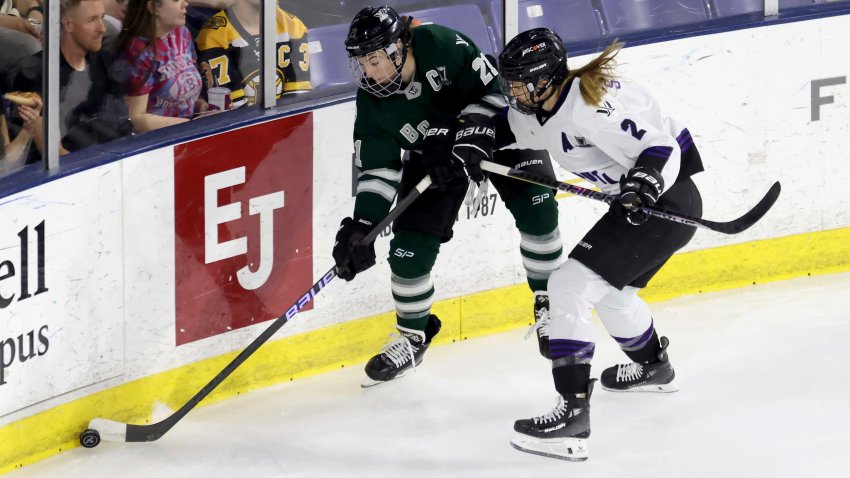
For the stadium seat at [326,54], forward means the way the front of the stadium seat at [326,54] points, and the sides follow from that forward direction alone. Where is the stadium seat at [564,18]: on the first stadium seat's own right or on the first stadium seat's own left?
on the first stadium seat's own left

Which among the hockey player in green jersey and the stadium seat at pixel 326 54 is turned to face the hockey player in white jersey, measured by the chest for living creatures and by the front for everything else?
the stadium seat

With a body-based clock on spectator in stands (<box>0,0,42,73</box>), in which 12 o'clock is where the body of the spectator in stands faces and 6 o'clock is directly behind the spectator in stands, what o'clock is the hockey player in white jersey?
The hockey player in white jersey is roughly at 11 o'clock from the spectator in stands.

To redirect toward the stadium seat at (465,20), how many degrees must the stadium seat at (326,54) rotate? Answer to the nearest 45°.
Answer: approximately 90° to its left

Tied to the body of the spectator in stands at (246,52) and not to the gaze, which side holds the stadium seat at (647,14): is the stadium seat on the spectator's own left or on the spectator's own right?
on the spectator's own left

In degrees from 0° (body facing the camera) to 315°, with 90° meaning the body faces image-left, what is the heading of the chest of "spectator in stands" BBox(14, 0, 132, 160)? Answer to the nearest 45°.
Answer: approximately 315°

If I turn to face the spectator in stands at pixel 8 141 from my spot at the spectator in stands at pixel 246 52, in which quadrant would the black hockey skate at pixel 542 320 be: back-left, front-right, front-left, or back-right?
back-left
